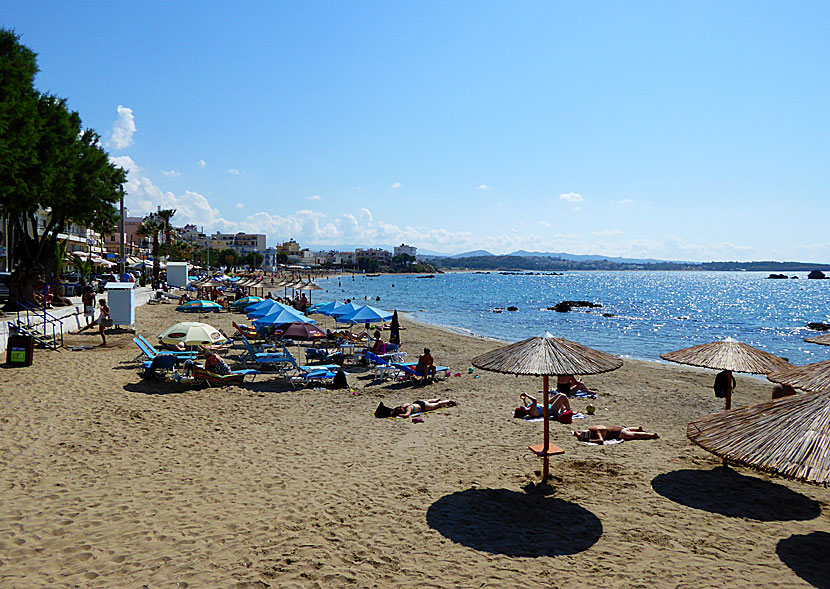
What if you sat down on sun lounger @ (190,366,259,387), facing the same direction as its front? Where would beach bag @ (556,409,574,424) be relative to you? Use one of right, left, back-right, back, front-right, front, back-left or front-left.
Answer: front-right

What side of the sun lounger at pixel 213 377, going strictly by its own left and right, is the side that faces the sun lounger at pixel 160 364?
back

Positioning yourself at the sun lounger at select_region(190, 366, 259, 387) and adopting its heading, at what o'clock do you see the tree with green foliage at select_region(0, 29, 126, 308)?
The tree with green foliage is roughly at 8 o'clock from the sun lounger.

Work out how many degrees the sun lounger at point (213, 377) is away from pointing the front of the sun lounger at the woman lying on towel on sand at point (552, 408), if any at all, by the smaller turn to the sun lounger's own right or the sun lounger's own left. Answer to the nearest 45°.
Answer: approximately 45° to the sun lounger's own right

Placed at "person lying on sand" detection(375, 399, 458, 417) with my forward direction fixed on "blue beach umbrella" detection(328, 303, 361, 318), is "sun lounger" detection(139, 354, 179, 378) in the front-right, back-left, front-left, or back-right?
front-left

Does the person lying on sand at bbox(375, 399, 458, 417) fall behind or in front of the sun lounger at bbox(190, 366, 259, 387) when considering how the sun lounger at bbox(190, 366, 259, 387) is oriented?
in front

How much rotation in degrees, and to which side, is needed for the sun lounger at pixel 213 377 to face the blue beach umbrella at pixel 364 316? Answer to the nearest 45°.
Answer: approximately 45° to its left

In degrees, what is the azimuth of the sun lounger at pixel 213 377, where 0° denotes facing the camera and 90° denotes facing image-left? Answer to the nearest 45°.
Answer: approximately 270°

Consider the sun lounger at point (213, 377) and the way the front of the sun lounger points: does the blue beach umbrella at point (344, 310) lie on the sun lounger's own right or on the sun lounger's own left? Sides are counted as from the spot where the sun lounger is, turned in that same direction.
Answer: on the sun lounger's own left

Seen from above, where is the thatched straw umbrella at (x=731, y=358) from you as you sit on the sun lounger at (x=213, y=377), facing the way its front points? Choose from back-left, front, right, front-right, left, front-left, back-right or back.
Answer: front-right

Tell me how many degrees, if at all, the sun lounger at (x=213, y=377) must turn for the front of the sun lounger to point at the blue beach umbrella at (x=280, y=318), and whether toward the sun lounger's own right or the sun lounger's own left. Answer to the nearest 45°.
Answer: approximately 45° to the sun lounger's own left

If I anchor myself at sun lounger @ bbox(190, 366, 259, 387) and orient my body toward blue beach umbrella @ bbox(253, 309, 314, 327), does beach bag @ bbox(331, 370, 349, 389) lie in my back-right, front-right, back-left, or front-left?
front-right

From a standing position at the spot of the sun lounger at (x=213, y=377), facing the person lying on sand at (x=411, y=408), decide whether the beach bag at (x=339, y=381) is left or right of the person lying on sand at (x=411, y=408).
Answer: left
